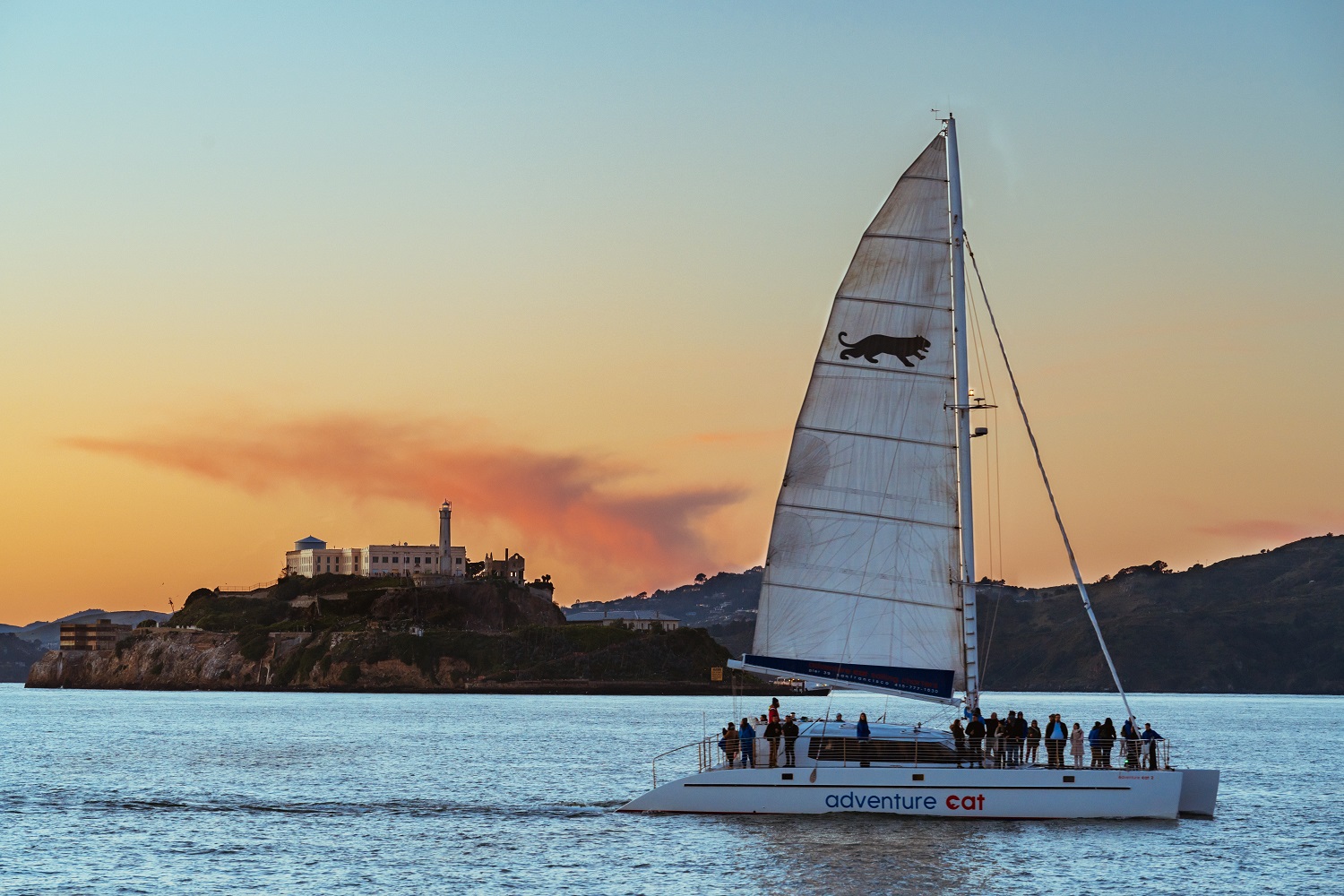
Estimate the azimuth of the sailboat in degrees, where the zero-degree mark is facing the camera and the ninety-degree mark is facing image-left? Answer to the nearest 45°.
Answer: approximately 270°
